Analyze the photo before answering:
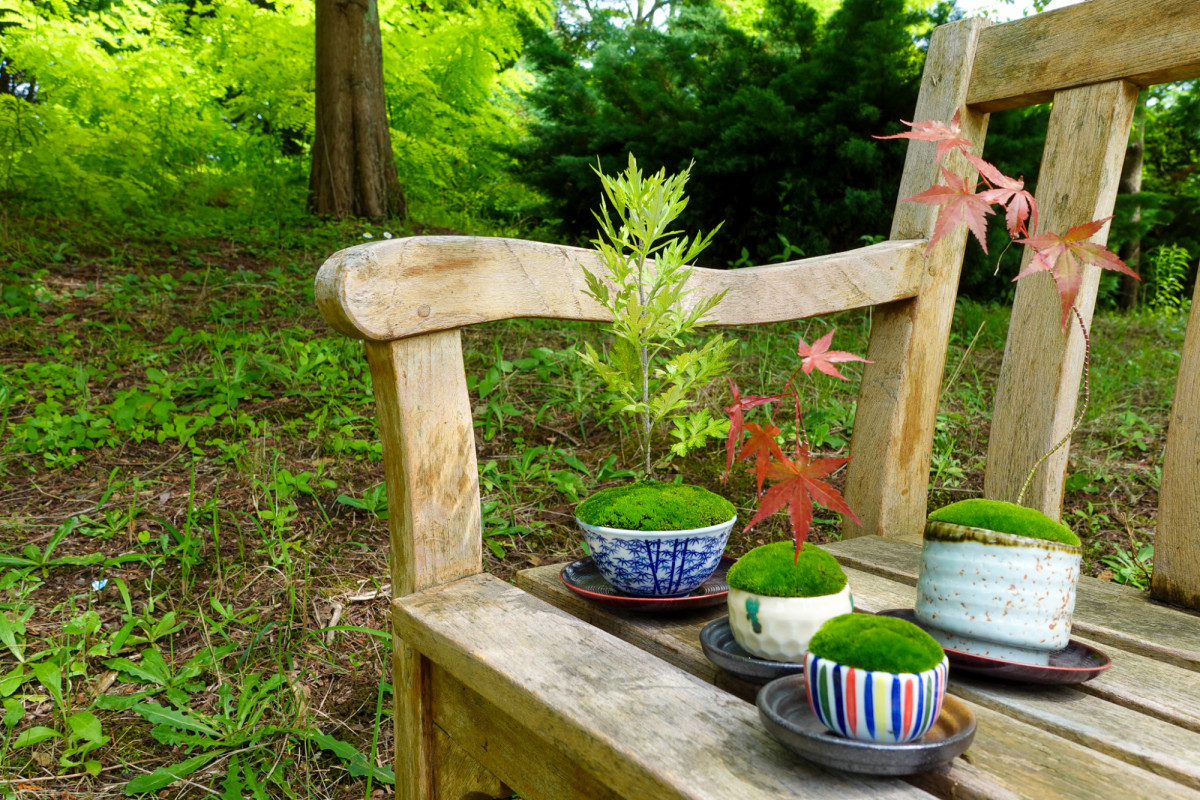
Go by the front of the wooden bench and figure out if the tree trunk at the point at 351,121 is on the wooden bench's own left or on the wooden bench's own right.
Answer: on the wooden bench's own right

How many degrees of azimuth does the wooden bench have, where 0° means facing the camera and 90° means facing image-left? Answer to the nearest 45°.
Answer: approximately 45°
